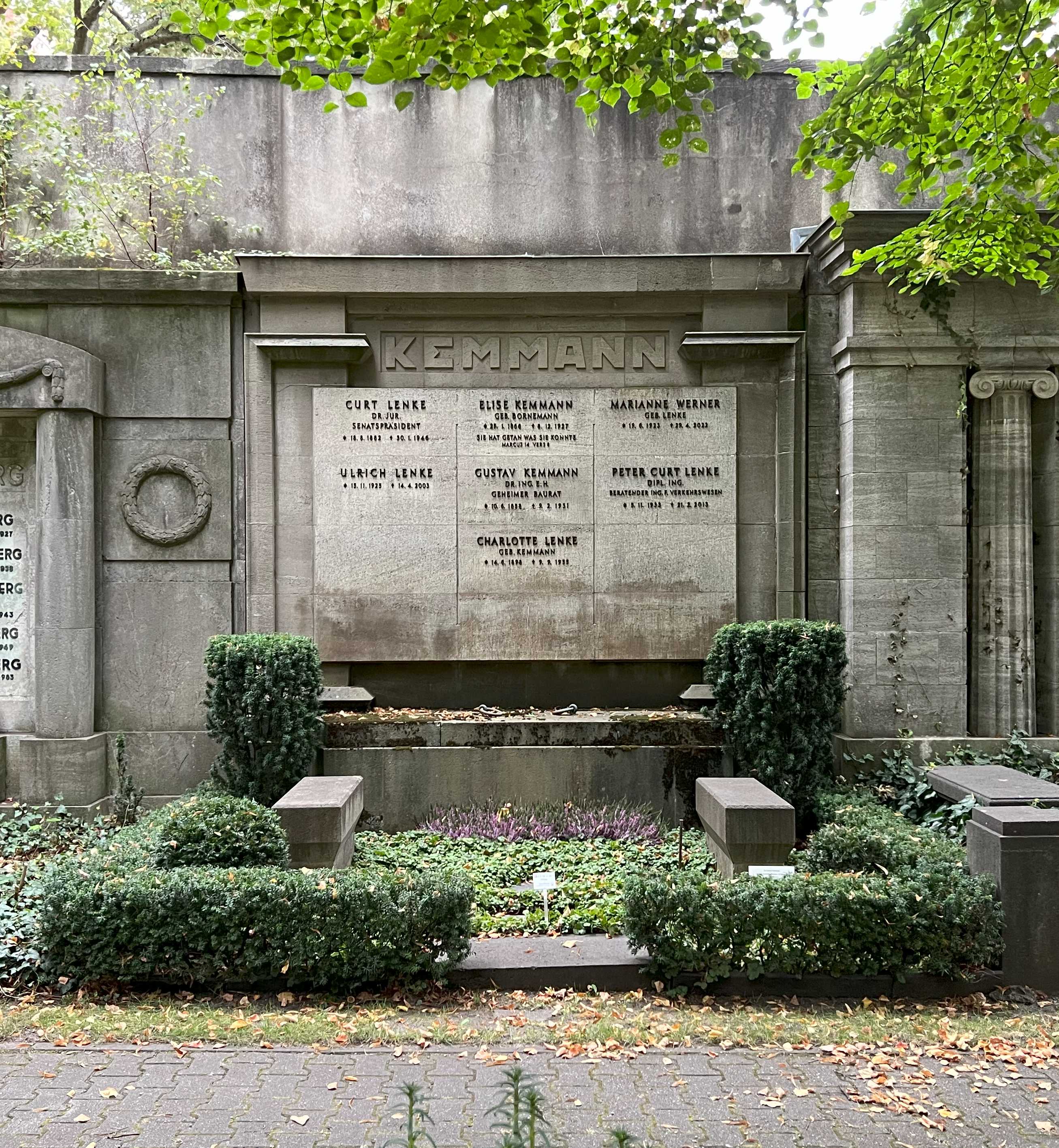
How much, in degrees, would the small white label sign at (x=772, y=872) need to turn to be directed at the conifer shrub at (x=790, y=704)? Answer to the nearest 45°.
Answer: approximately 180°

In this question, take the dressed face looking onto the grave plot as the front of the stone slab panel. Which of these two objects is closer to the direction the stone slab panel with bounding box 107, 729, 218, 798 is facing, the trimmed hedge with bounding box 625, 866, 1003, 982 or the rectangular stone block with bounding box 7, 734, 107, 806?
the trimmed hedge

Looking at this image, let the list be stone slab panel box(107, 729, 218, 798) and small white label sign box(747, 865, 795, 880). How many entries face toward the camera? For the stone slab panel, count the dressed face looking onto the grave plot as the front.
2

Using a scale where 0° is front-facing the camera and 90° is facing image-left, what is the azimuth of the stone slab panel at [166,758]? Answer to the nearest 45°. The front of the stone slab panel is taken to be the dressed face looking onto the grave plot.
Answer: approximately 0°

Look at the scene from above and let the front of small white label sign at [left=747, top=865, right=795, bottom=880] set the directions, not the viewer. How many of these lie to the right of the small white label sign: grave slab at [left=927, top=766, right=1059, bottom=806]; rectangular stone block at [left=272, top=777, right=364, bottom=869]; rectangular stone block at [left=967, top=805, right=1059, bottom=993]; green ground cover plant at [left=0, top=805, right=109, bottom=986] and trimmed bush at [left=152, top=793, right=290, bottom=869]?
3

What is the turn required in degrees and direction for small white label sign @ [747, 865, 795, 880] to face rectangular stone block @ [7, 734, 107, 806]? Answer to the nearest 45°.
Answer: approximately 90° to its right

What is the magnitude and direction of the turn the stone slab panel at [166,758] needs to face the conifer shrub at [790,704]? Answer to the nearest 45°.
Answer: approximately 45° to its left

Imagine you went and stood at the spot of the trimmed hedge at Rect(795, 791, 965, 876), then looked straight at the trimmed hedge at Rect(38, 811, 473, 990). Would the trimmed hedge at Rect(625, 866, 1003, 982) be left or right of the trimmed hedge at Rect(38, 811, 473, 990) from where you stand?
left

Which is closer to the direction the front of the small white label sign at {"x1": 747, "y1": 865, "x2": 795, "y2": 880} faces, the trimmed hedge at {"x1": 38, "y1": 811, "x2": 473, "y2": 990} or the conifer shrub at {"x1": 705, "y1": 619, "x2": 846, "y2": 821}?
the trimmed hedge

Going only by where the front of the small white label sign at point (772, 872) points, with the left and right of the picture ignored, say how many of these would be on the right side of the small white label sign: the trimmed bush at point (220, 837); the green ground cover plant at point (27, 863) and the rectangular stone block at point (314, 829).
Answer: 3

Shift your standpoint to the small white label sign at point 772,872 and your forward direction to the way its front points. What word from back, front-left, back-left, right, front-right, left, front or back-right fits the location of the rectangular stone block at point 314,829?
right
